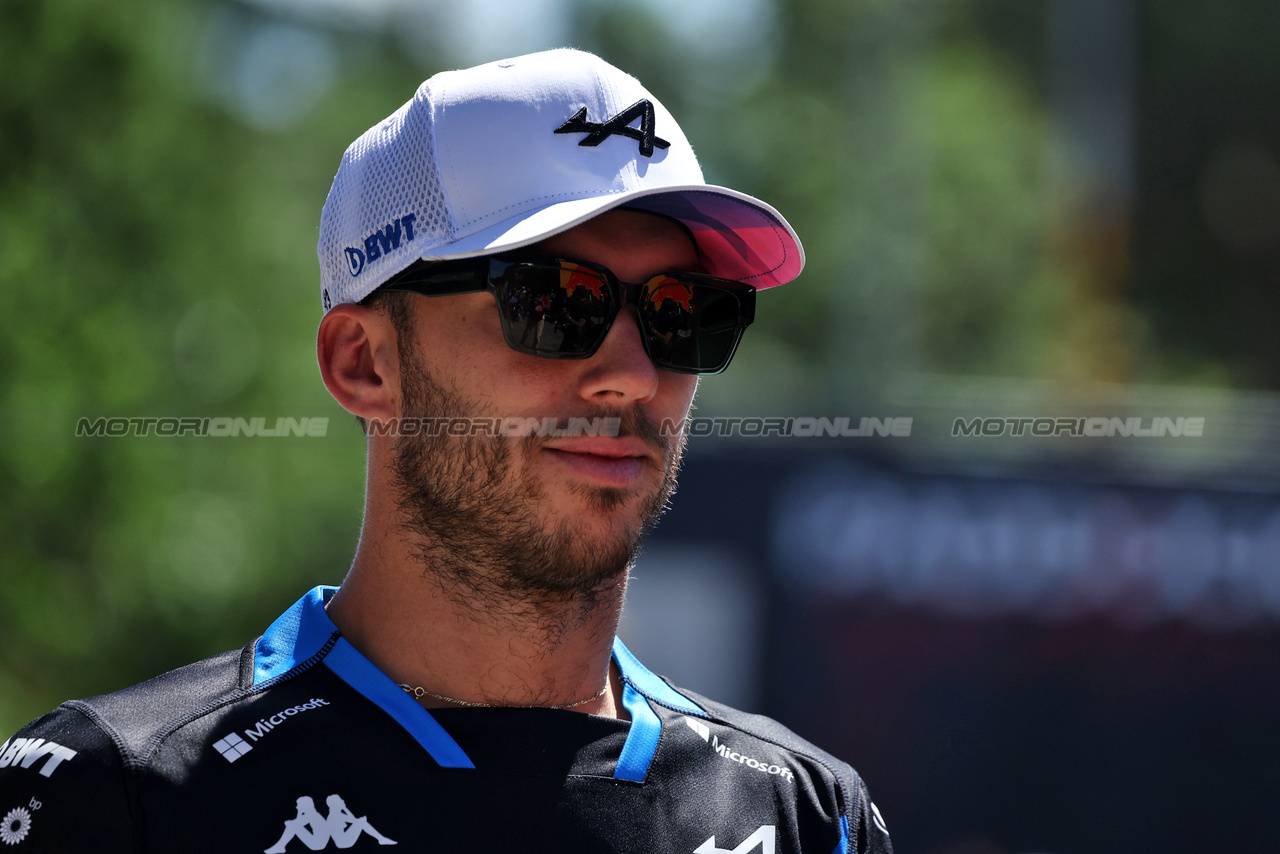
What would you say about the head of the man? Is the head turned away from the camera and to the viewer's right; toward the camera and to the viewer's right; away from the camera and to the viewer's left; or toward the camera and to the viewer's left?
toward the camera and to the viewer's right

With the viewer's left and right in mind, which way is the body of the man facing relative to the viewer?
facing the viewer and to the right of the viewer
